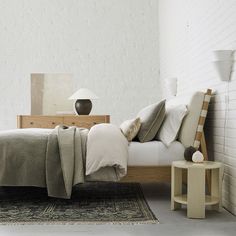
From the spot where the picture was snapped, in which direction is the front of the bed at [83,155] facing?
facing to the left of the viewer

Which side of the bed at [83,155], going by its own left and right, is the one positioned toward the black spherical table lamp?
right

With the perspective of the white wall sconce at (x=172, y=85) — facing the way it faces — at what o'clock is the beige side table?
The beige side table is roughly at 9 o'clock from the white wall sconce.

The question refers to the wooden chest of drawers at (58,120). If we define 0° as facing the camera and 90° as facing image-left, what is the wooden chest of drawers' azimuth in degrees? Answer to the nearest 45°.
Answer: approximately 0°

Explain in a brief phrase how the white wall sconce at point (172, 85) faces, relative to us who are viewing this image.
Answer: facing to the left of the viewer
